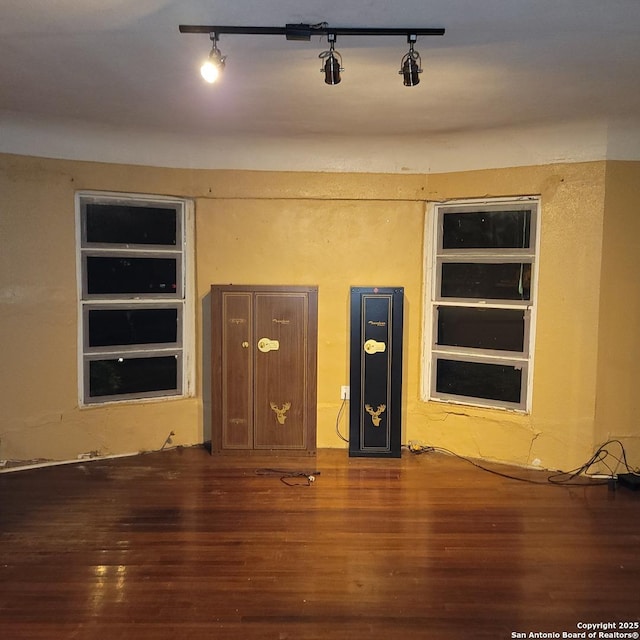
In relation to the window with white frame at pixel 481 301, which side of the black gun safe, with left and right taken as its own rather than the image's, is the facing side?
left

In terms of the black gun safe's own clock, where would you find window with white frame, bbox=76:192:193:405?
The window with white frame is roughly at 3 o'clock from the black gun safe.

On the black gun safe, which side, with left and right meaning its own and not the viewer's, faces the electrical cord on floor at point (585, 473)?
left

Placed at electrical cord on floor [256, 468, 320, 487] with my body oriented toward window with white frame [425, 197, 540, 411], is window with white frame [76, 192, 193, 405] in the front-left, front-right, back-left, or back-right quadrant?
back-left

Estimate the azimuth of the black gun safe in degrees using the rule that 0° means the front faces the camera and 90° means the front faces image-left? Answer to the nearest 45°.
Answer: approximately 0°
